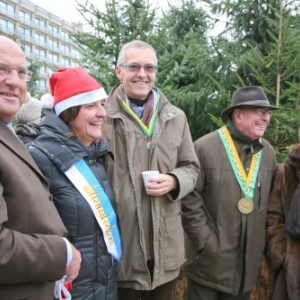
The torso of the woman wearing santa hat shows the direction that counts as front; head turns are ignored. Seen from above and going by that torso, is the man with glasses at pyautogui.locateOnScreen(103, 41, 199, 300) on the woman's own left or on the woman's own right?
on the woman's own left

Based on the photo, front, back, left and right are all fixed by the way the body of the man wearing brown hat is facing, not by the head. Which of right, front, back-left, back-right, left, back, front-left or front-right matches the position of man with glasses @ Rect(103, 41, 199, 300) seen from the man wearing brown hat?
right

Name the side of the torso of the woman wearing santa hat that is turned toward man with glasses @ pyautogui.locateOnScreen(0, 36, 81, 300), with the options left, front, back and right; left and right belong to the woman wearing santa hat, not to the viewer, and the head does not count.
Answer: right

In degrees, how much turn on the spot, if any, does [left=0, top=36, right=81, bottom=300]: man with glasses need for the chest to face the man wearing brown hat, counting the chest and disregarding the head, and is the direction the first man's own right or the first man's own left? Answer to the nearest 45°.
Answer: approximately 90° to the first man's own left

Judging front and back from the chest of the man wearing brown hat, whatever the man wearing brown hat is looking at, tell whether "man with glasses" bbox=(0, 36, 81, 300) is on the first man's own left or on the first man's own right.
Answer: on the first man's own right

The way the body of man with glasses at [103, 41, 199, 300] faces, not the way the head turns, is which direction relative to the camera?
toward the camera

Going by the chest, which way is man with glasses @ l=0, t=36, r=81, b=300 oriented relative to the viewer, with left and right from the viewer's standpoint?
facing the viewer and to the right of the viewer

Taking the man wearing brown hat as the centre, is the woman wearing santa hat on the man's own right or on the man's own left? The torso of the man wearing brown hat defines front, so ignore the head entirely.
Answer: on the man's own right

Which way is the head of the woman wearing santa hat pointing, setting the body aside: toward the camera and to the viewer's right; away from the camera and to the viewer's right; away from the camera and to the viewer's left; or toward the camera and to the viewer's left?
toward the camera and to the viewer's right

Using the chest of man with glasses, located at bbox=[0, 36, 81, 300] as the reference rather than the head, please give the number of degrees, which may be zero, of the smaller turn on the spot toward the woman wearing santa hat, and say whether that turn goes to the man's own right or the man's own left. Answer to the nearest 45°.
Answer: approximately 90° to the man's own left
